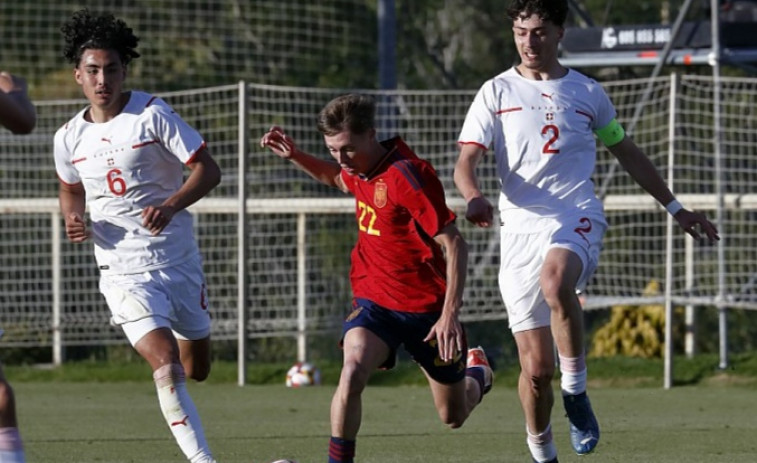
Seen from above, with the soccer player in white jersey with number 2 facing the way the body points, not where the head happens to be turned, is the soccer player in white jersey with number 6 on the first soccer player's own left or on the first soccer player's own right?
on the first soccer player's own right

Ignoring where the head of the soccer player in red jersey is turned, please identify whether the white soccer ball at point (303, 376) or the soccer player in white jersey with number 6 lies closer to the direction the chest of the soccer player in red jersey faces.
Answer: the soccer player in white jersey with number 6

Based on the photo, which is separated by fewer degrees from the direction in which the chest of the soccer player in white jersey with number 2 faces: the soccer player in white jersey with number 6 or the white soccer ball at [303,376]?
the soccer player in white jersey with number 6

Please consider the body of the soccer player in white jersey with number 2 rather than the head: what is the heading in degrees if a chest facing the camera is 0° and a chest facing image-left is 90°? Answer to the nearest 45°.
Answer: approximately 0°

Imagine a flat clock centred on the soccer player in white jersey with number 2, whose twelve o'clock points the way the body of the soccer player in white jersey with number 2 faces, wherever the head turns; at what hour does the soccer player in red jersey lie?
The soccer player in red jersey is roughly at 2 o'clock from the soccer player in white jersey with number 2.
